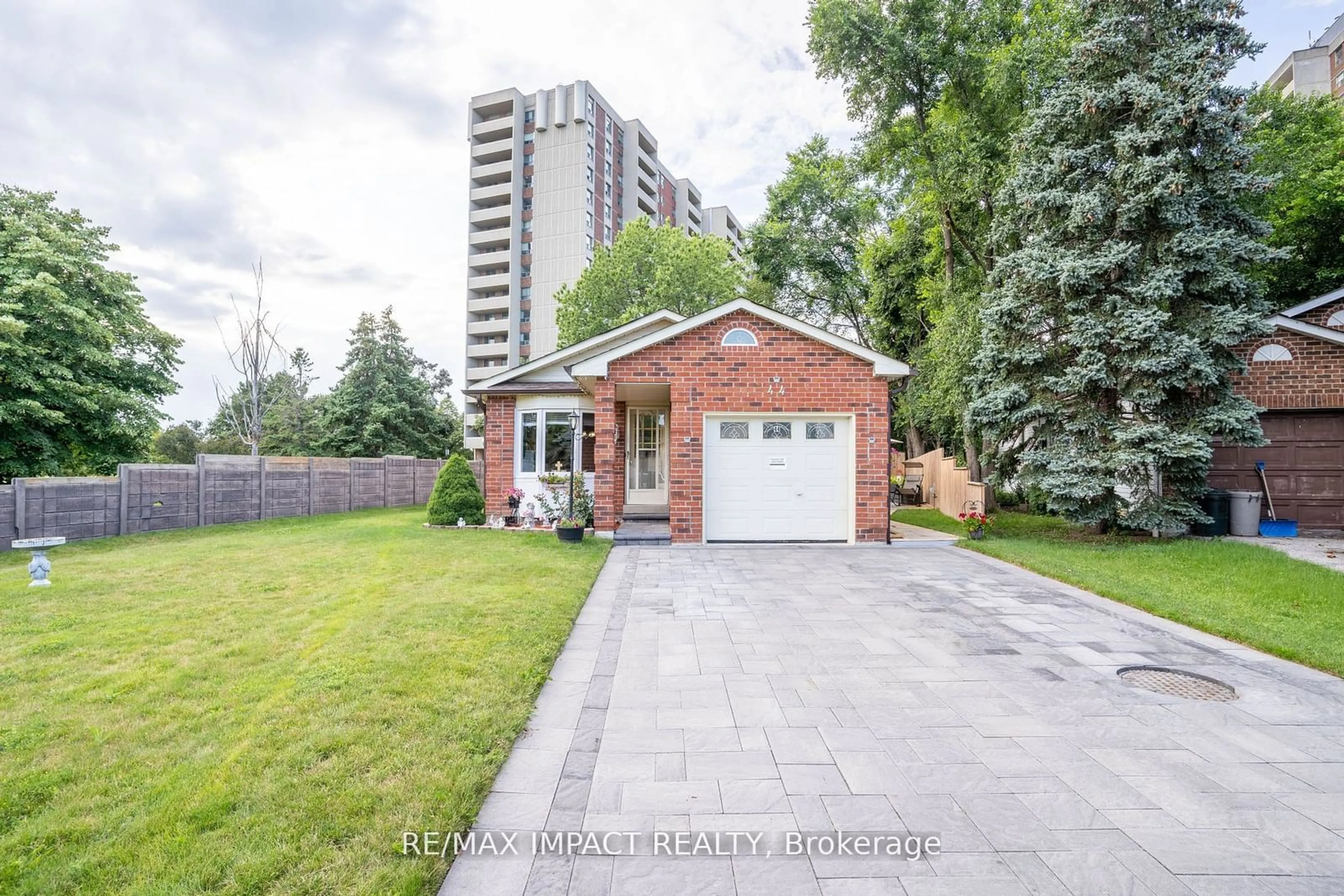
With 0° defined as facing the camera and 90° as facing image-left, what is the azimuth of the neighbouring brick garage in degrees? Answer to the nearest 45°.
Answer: approximately 0°

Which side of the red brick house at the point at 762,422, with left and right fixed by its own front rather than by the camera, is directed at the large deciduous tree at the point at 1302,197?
left

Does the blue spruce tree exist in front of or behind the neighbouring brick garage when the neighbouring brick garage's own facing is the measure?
in front

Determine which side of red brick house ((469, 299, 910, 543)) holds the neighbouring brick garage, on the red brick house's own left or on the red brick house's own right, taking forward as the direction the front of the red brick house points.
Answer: on the red brick house's own left

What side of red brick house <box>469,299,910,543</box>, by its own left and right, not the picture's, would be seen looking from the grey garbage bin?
left

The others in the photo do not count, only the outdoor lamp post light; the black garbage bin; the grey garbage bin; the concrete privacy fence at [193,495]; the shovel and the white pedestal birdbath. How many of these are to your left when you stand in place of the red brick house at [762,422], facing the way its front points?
3

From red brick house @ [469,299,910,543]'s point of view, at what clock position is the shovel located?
The shovel is roughly at 9 o'clock from the red brick house.

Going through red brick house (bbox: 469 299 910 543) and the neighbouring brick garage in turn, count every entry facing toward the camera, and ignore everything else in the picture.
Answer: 2

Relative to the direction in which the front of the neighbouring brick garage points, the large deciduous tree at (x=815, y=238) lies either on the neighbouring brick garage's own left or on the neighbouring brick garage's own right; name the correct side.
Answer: on the neighbouring brick garage's own right

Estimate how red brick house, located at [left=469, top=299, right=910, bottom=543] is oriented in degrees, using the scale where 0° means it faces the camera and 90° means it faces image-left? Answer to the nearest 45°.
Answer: approximately 0°

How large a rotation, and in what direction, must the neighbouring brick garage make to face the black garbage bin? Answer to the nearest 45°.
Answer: approximately 45° to its right
